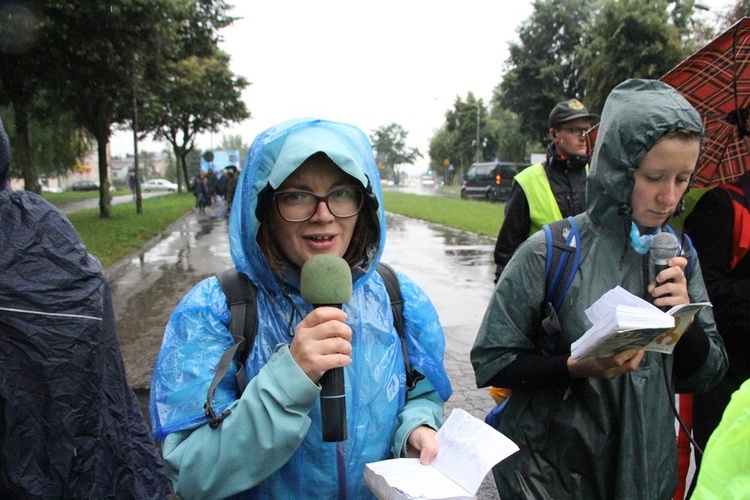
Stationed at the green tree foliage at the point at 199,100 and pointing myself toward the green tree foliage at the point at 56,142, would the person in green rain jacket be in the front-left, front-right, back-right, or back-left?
front-left

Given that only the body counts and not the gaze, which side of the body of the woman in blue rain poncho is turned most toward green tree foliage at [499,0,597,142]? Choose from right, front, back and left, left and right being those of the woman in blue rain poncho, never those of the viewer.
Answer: back

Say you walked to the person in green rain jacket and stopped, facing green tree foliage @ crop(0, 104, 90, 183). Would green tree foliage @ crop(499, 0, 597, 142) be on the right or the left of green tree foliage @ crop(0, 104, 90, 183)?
right

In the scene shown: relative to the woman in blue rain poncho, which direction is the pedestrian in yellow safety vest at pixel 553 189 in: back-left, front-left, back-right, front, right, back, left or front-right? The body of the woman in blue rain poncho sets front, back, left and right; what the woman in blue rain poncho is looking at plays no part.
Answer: back-left

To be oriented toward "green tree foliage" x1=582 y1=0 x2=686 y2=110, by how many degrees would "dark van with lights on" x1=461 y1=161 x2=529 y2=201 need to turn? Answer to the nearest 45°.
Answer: approximately 180°

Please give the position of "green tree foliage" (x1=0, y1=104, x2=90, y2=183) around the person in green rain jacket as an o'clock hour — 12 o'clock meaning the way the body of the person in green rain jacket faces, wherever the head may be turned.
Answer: The green tree foliage is roughly at 6 o'clock from the person in green rain jacket.

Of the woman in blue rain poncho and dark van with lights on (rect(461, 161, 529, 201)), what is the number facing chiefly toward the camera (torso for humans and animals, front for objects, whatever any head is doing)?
1

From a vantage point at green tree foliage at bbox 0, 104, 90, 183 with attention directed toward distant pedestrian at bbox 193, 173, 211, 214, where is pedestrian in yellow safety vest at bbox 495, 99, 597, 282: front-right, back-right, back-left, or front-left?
front-right

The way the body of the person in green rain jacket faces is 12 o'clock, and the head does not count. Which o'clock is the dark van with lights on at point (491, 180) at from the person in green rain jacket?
The dark van with lights on is roughly at 7 o'clock from the person in green rain jacket.

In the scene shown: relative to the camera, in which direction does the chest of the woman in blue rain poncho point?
toward the camera

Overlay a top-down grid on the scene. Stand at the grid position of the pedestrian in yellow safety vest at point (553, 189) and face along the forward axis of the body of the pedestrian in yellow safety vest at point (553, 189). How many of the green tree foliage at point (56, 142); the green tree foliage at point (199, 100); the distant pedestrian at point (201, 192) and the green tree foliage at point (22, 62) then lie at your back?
4

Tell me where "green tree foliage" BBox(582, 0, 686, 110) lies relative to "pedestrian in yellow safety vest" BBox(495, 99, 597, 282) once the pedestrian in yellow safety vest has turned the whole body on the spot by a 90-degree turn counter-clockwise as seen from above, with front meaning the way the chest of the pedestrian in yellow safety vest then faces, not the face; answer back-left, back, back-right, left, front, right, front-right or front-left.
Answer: front-left

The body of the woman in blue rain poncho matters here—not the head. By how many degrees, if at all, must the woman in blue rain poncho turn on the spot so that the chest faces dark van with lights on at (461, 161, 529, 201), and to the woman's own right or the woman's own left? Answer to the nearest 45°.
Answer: approximately 180°

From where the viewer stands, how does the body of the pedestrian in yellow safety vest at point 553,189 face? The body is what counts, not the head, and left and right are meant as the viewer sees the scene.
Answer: facing the viewer and to the right of the viewer

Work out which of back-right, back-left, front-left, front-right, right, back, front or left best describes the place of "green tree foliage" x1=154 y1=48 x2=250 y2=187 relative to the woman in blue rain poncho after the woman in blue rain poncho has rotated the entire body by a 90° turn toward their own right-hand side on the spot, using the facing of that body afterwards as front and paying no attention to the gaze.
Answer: right

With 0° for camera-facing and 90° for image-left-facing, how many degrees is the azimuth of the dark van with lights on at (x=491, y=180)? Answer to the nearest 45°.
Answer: approximately 135°
